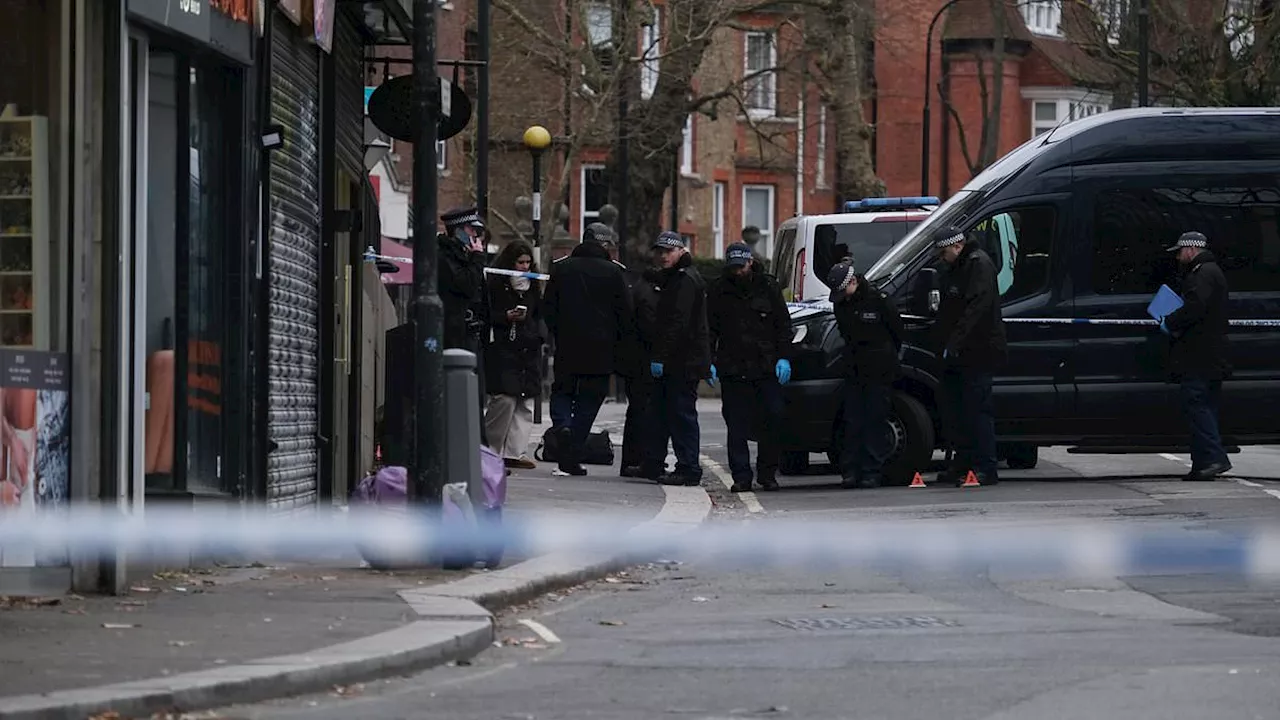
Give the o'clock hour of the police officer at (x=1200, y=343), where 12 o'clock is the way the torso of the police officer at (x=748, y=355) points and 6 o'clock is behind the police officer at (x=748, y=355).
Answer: the police officer at (x=1200, y=343) is roughly at 9 o'clock from the police officer at (x=748, y=355).

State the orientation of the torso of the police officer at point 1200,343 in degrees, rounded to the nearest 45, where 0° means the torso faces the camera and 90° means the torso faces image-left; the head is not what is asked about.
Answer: approximately 90°

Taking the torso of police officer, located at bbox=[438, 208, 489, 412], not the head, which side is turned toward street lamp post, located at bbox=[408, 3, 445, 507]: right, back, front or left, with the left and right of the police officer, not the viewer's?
right

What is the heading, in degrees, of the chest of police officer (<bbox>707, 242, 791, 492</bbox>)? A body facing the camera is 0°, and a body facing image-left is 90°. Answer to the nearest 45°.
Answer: approximately 0°

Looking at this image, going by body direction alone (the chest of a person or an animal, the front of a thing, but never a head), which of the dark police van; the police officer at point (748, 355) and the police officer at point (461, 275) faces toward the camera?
the police officer at point (748, 355)

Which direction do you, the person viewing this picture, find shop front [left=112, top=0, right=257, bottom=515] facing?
facing the viewer and to the right of the viewer

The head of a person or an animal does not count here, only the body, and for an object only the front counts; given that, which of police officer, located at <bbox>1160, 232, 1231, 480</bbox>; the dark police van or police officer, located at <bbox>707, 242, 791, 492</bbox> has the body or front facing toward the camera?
police officer, located at <bbox>707, 242, 791, 492</bbox>

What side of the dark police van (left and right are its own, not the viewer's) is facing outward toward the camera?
left

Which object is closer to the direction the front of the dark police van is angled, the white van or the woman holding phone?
the woman holding phone

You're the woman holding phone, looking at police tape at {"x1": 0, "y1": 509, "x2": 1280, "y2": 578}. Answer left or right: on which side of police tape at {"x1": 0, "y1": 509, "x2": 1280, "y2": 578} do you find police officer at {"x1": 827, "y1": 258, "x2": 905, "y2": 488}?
left
